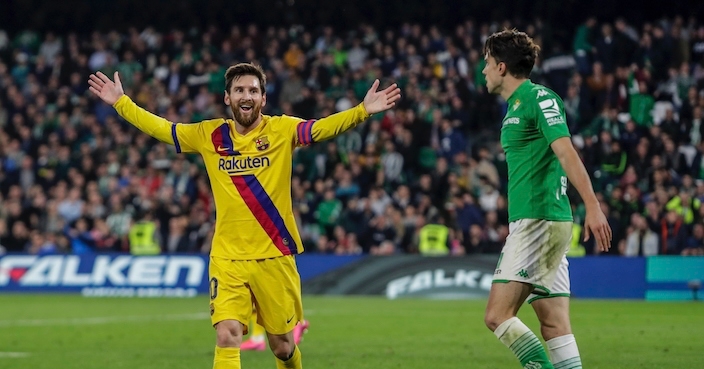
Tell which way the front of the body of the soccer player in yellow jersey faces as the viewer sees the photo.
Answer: toward the camera

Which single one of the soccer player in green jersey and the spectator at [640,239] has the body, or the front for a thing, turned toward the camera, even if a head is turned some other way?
the spectator

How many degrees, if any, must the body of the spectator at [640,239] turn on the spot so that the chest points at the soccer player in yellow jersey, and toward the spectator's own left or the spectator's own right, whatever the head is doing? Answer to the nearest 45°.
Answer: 0° — they already face them

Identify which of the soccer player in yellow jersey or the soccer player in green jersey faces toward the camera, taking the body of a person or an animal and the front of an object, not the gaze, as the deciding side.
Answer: the soccer player in yellow jersey

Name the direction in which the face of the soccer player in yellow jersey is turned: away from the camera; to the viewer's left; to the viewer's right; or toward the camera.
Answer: toward the camera

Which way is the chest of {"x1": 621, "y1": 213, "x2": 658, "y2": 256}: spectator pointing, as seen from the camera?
toward the camera

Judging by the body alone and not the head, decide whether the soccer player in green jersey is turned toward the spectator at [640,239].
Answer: no

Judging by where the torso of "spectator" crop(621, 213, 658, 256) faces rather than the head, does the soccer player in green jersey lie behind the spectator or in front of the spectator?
in front

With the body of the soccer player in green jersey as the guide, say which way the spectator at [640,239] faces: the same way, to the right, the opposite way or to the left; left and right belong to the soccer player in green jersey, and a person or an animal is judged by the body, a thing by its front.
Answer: to the left

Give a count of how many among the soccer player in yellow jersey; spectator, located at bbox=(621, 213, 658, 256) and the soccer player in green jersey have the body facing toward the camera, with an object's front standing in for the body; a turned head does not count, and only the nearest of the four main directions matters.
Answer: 2

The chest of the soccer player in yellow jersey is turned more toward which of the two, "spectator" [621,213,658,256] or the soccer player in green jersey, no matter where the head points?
the soccer player in green jersey

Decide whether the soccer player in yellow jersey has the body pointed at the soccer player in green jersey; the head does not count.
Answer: no
